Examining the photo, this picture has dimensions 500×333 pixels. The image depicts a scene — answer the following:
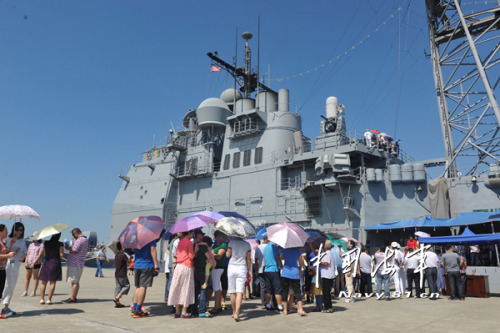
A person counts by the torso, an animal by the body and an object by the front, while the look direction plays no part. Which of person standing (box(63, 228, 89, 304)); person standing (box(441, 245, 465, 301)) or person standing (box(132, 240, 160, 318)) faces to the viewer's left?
person standing (box(63, 228, 89, 304))

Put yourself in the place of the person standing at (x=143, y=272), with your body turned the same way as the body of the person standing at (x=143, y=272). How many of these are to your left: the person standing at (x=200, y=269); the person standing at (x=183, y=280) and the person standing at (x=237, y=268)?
0

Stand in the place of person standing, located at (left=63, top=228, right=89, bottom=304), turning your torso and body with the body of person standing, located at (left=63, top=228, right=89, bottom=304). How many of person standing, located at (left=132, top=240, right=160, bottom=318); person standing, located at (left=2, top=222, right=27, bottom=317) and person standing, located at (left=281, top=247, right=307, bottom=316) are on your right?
0

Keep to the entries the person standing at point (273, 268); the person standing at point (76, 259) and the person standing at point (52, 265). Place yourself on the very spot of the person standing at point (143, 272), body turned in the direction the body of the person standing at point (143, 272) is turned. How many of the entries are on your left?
2

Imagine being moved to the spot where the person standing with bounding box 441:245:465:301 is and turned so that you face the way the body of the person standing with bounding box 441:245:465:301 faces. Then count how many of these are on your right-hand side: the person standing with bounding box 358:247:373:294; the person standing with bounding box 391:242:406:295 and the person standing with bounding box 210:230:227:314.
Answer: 0

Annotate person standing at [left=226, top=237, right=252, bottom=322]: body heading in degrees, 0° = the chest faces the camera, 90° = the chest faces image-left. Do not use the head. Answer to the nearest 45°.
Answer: approximately 180°

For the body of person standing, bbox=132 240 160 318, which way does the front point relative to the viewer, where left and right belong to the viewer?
facing away from the viewer and to the right of the viewer

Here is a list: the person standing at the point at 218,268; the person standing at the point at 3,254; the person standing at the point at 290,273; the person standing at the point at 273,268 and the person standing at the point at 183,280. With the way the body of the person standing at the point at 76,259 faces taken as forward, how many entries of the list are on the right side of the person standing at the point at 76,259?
0
